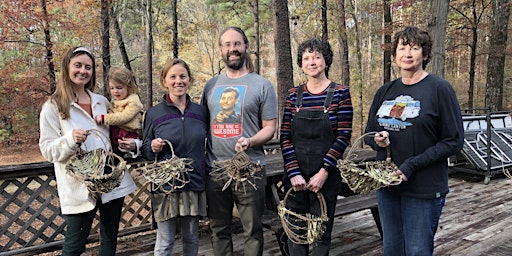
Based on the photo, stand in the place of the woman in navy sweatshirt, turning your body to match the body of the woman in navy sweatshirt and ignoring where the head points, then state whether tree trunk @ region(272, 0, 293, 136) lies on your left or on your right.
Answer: on your right

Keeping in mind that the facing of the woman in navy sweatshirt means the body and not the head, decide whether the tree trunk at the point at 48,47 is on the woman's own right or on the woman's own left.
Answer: on the woman's own right

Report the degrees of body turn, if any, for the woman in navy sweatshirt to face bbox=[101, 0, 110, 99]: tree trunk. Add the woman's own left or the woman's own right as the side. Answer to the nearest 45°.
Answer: approximately 90° to the woman's own right

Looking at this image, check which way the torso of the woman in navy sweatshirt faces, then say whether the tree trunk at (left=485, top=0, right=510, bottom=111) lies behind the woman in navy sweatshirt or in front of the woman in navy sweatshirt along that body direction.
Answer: behind

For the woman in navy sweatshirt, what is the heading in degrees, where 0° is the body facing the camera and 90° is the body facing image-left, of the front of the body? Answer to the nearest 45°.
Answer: approximately 45°

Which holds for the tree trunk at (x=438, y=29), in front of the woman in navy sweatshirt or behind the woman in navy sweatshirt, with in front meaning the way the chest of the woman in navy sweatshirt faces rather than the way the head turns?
behind

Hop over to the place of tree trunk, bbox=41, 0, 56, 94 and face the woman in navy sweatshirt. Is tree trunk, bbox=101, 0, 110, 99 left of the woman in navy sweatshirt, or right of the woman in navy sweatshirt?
left
